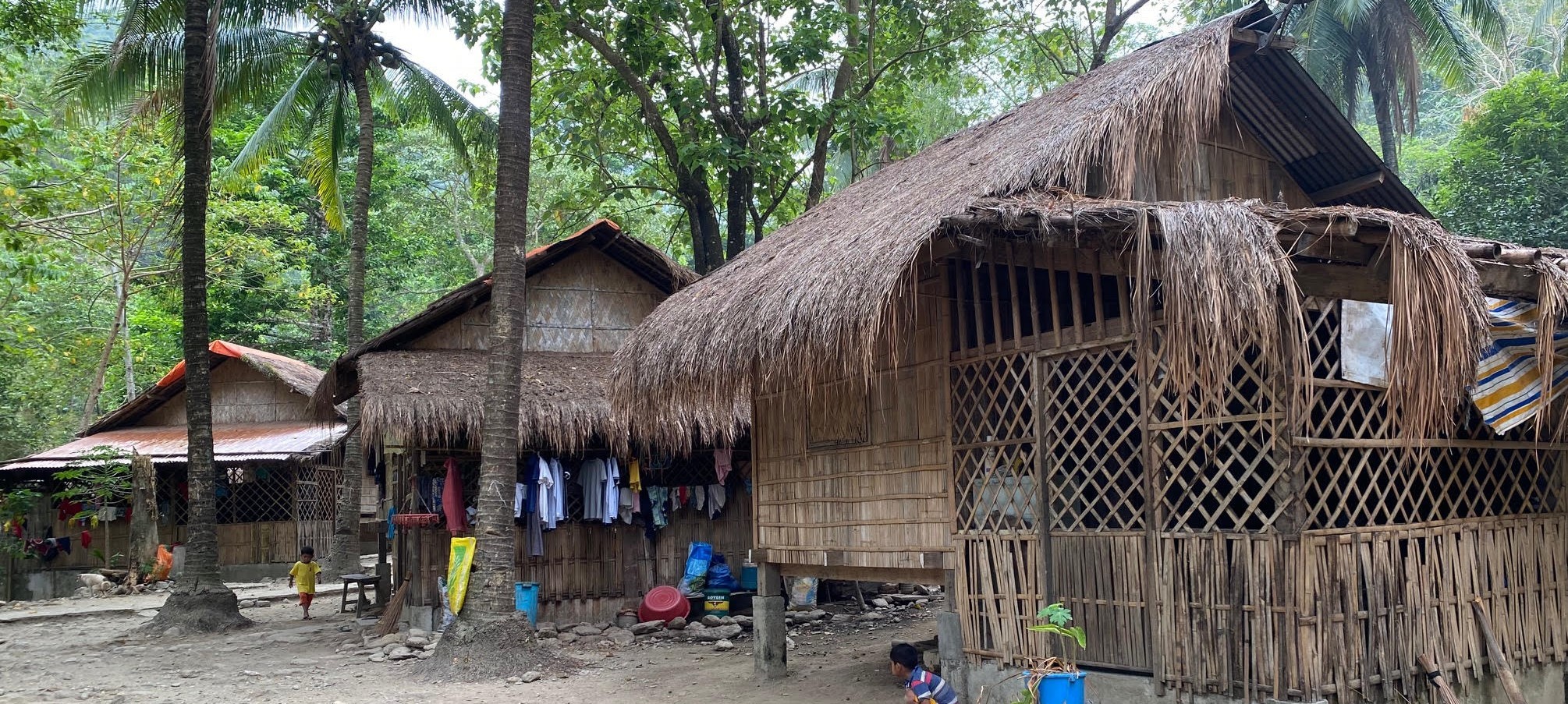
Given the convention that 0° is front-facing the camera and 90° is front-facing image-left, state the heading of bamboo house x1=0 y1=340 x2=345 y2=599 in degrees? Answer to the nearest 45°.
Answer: approximately 0°

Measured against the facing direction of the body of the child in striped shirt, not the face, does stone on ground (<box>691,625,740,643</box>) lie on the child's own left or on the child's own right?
on the child's own right

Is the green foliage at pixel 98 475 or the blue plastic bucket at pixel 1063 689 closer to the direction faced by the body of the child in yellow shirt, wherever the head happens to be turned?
the blue plastic bucket

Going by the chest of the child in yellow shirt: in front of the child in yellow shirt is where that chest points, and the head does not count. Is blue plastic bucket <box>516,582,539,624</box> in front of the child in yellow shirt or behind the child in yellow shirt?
in front

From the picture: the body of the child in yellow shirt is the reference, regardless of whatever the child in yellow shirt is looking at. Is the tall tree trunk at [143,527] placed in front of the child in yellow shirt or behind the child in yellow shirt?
behind

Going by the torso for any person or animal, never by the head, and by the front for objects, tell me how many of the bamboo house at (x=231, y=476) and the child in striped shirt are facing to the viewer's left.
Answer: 1

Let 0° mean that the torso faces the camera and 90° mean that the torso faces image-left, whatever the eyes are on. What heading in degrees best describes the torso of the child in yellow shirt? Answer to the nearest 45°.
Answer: approximately 0°
